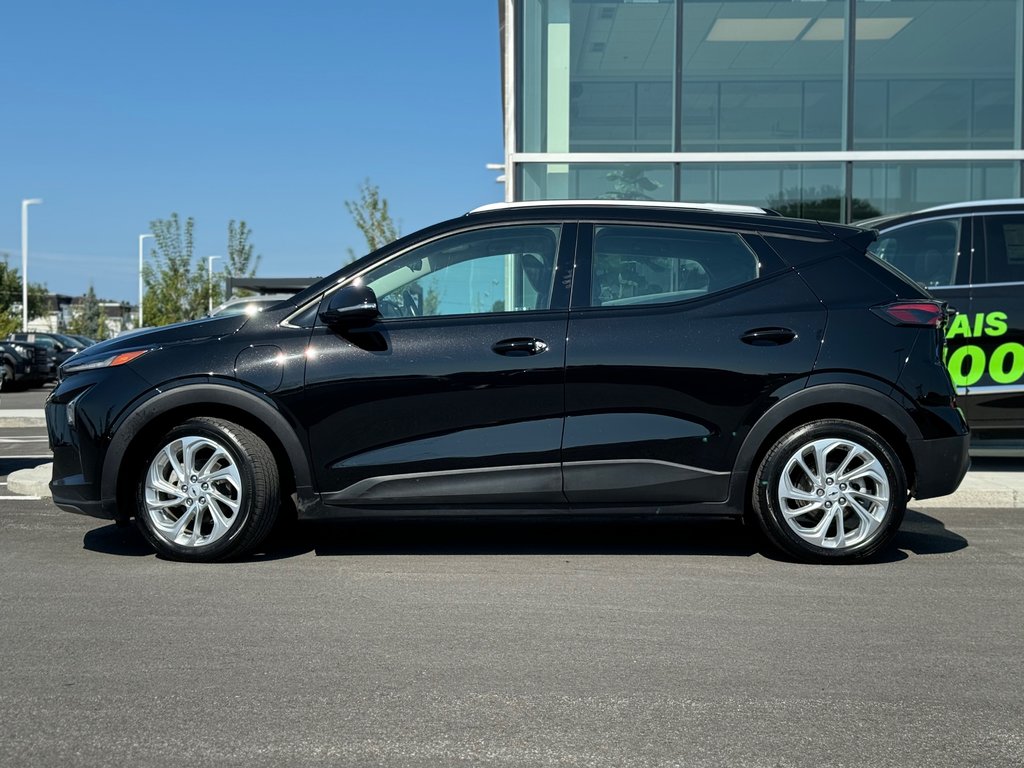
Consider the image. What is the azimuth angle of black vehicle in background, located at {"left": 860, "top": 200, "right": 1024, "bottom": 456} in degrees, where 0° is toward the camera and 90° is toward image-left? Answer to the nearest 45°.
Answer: approximately 90°

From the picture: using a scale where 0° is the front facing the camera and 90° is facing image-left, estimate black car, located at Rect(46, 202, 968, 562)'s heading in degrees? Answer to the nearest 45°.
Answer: approximately 90°

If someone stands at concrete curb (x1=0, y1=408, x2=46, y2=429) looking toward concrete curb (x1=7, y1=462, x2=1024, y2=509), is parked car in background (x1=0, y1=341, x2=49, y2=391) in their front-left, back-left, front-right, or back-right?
back-left

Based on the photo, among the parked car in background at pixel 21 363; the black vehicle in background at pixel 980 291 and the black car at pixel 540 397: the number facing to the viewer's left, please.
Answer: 2

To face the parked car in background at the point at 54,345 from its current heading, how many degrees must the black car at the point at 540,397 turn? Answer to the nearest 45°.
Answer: approximately 45° to its right

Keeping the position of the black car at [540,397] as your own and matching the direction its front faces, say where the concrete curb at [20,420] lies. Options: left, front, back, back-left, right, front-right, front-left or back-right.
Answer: front-right

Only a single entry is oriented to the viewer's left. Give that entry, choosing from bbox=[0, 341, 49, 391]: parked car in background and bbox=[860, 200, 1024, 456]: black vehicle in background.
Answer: the black vehicle in background

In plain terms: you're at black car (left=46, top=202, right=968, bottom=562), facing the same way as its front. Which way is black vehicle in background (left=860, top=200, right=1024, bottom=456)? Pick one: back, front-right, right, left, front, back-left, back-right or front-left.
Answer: back-right

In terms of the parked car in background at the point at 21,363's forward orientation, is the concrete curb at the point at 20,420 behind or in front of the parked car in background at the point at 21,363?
in front

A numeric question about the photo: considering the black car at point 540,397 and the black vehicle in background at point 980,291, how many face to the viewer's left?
2

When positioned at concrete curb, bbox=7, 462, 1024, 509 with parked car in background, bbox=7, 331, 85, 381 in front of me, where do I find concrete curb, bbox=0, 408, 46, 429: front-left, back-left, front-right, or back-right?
front-left

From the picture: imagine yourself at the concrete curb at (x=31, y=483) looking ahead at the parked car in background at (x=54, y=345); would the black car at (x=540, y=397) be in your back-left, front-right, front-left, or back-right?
back-right

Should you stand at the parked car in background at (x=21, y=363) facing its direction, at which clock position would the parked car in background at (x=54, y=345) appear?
the parked car in background at (x=54, y=345) is roughly at 8 o'clock from the parked car in background at (x=21, y=363).
